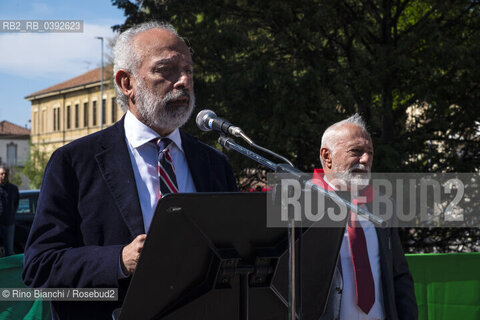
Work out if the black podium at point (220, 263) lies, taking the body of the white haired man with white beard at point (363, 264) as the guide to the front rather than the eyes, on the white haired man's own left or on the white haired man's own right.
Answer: on the white haired man's own right

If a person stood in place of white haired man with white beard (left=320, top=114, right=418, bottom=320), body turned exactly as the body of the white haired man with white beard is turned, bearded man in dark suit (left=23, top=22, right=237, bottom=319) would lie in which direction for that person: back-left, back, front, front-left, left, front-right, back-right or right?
right

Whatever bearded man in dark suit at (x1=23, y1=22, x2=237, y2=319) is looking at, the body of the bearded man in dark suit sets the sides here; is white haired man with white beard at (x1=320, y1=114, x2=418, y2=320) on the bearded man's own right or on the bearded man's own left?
on the bearded man's own left

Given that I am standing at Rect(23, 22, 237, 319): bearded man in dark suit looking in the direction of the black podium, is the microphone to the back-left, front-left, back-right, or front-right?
front-left

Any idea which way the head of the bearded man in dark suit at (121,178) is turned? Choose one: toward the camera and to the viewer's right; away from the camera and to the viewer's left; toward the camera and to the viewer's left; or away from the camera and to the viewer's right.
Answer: toward the camera and to the viewer's right

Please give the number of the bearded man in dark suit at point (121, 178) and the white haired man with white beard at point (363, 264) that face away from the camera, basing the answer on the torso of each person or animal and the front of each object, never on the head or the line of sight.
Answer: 0

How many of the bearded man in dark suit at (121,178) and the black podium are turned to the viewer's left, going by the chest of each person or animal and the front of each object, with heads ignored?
0

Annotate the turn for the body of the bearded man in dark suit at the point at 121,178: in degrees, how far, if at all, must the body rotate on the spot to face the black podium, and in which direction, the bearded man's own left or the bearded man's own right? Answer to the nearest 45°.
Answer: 0° — they already face it

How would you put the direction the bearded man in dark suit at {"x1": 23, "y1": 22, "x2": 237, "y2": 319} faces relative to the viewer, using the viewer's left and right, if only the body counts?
facing the viewer and to the right of the viewer

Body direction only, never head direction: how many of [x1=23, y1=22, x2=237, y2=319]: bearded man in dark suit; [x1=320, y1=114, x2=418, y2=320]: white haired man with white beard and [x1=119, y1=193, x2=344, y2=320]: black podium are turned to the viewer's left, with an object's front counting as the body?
0

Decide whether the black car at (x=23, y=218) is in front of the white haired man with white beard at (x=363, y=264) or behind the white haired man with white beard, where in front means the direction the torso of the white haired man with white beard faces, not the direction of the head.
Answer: behind
